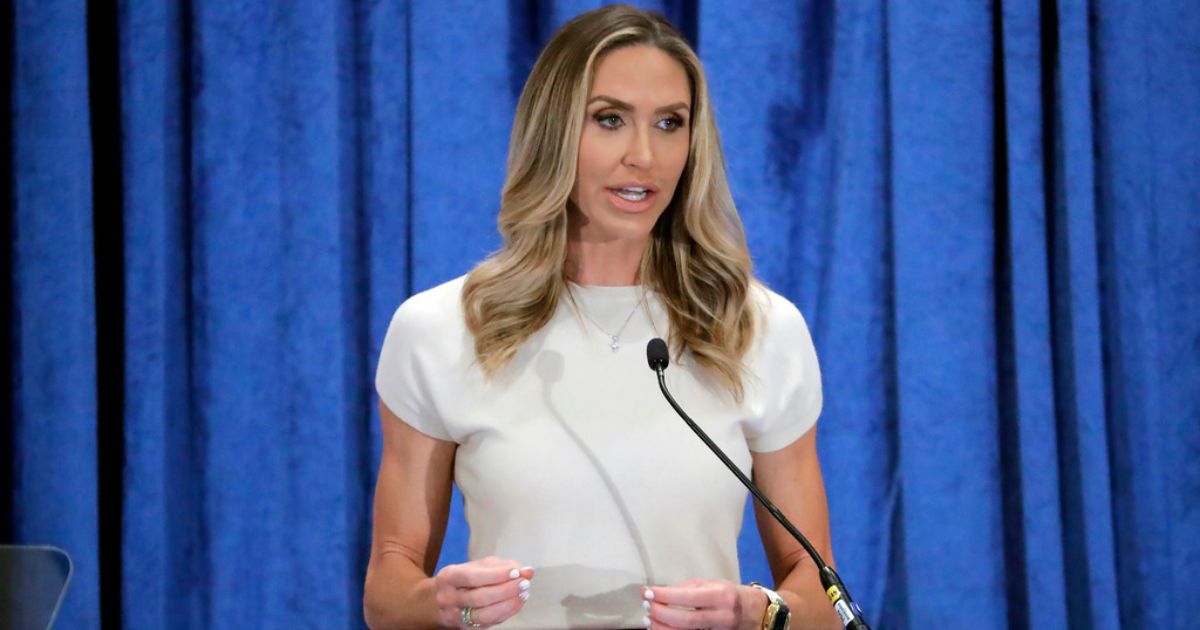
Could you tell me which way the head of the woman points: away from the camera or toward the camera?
toward the camera

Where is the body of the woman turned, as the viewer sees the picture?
toward the camera
